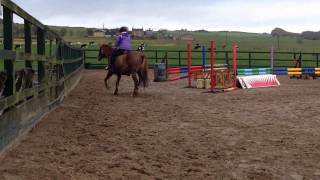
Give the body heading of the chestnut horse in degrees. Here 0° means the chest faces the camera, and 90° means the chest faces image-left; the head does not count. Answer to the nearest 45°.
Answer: approximately 135°

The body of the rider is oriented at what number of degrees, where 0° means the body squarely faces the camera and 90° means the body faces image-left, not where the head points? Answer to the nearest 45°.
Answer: approximately 135°

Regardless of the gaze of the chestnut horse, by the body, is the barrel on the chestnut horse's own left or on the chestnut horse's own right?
on the chestnut horse's own right

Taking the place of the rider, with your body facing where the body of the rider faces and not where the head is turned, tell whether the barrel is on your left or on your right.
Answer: on your right
